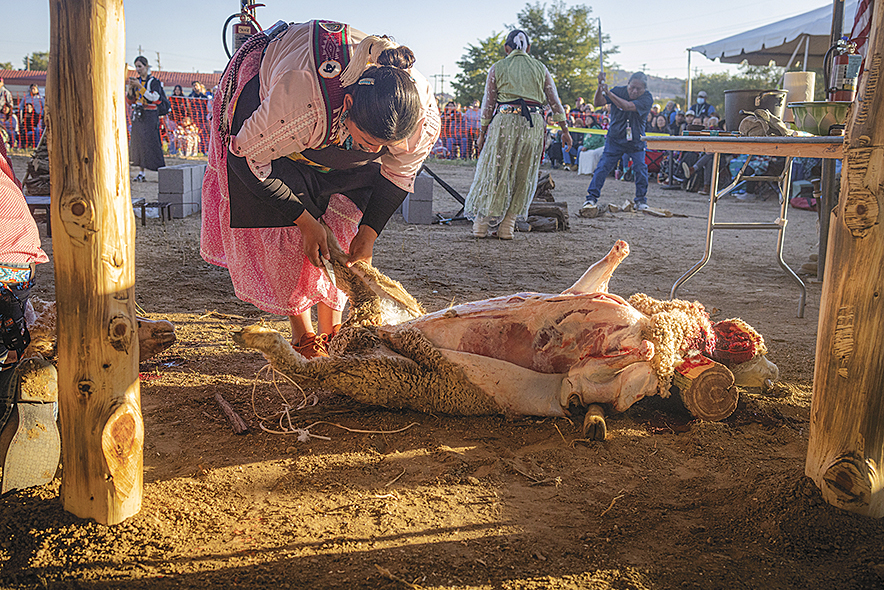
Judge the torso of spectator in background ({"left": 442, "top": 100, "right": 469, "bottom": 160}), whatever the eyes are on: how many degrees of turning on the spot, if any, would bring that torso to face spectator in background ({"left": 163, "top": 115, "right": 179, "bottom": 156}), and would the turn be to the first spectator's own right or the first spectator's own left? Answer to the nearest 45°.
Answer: approximately 90° to the first spectator's own right

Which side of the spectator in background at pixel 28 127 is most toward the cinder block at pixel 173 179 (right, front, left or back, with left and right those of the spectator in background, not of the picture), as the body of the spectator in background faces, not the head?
front

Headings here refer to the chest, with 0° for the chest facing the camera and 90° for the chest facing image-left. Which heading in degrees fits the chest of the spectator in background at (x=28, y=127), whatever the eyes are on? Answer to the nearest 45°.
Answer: approximately 0°

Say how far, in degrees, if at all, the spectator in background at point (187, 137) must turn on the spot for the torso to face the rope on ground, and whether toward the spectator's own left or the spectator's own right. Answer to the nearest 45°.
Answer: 0° — they already face it

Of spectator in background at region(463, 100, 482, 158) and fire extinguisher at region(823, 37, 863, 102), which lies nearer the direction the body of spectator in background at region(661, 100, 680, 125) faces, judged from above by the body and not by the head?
the fire extinguisher

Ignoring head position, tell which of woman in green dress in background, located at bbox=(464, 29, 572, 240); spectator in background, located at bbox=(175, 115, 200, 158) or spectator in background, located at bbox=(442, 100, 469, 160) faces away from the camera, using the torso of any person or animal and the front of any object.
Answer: woman in green dress in background, located at bbox=(464, 29, 572, 240)

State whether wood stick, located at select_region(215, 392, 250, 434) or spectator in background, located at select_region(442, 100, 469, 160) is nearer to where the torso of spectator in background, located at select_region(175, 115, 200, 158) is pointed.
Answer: the wood stick

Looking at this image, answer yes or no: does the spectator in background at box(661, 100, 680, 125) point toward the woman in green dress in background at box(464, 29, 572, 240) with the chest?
yes

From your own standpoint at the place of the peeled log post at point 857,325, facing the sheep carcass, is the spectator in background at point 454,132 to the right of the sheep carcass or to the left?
right

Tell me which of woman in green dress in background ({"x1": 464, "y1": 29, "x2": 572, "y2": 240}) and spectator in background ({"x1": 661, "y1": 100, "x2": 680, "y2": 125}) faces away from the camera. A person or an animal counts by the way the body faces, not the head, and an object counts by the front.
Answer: woman in green dress in background ({"x1": 464, "y1": 29, "x2": 572, "y2": 240})

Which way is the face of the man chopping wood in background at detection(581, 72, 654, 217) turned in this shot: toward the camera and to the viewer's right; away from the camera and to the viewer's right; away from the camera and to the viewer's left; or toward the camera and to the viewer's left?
toward the camera and to the viewer's left

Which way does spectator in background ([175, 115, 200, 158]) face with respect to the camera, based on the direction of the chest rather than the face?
toward the camera

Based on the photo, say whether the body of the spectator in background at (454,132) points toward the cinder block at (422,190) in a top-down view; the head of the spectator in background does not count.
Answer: yes
